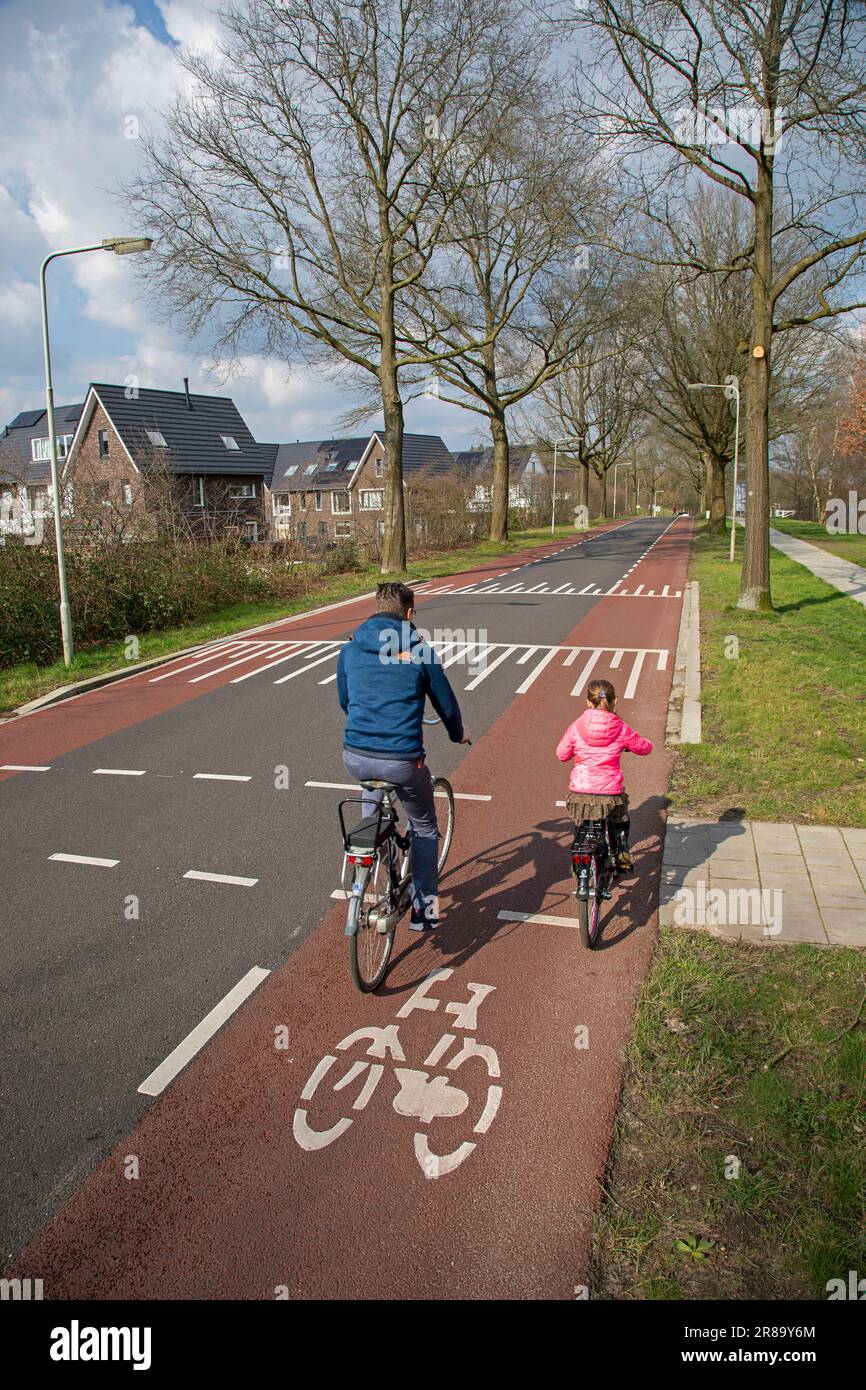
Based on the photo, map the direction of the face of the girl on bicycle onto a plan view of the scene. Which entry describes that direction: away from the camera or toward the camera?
away from the camera

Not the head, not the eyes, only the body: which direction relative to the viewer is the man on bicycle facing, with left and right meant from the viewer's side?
facing away from the viewer and to the right of the viewer

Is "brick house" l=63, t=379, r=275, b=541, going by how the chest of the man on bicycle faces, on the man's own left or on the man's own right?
on the man's own left

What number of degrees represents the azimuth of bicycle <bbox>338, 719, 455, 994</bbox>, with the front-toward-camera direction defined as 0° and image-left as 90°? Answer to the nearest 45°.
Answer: approximately 225°

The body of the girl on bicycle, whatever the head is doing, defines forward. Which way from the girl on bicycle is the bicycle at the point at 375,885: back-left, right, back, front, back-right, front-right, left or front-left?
back-left

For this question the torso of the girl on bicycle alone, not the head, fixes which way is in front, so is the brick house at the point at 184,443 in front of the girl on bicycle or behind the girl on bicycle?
in front

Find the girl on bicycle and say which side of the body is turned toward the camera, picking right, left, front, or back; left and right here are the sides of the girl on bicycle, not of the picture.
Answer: back

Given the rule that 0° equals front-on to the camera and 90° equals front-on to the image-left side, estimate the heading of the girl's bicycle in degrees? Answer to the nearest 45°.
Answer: approximately 180°

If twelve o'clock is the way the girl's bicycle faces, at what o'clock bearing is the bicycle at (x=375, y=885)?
The bicycle is roughly at 8 o'clock from the girl's bicycle.

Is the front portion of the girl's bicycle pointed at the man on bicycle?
no

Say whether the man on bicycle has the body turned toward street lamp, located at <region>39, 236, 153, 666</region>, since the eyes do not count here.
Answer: no

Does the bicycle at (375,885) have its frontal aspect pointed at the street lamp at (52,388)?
no
